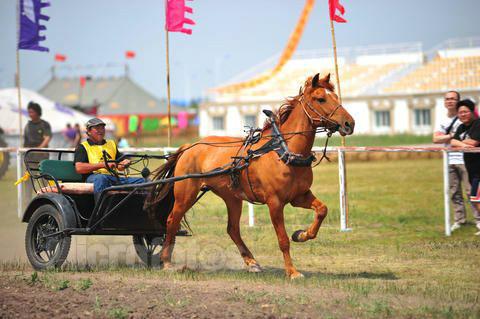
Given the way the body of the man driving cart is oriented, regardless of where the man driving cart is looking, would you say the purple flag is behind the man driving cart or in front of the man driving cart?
behind

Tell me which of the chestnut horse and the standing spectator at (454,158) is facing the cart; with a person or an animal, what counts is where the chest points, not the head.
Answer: the standing spectator

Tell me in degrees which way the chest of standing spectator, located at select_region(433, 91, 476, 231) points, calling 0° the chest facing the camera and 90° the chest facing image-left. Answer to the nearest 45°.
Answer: approximately 45°

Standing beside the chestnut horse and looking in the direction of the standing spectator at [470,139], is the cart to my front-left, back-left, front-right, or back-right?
back-left

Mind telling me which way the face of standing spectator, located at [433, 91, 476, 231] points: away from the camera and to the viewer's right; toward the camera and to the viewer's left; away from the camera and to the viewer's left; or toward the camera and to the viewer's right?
toward the camera and to the viewer's left

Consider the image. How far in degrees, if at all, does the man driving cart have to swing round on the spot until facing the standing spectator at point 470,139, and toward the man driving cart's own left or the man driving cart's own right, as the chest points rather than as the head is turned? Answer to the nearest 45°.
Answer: approximately 45° to the man driving cart's own left

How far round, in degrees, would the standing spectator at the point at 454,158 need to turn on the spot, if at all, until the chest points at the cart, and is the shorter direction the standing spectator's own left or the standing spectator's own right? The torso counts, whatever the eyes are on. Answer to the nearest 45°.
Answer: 0° — they already face it

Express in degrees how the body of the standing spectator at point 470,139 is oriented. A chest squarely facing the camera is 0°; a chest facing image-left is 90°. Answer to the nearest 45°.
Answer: approximately 45°

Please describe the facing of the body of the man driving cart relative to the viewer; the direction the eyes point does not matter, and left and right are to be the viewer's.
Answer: facing the viewer and to the right of the viewer

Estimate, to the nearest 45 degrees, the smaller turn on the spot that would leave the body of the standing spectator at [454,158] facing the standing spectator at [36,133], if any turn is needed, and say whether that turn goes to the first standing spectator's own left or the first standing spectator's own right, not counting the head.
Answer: approximately 45° to the first standing spectator's own right

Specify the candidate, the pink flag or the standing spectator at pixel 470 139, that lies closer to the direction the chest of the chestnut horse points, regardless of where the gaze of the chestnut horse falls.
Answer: the standing spectator

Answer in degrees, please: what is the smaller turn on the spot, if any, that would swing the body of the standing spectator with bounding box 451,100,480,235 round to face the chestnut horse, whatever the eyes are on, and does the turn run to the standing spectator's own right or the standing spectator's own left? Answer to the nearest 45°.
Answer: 0° — they already face it

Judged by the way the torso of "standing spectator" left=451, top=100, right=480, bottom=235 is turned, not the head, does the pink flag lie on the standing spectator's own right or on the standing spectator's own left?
on the standing spectator's own right

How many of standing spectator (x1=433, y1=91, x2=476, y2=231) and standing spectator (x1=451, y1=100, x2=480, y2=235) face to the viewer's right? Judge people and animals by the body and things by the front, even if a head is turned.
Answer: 0

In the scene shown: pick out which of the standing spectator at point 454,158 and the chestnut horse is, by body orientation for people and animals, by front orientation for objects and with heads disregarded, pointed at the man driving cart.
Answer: the standing spectator
